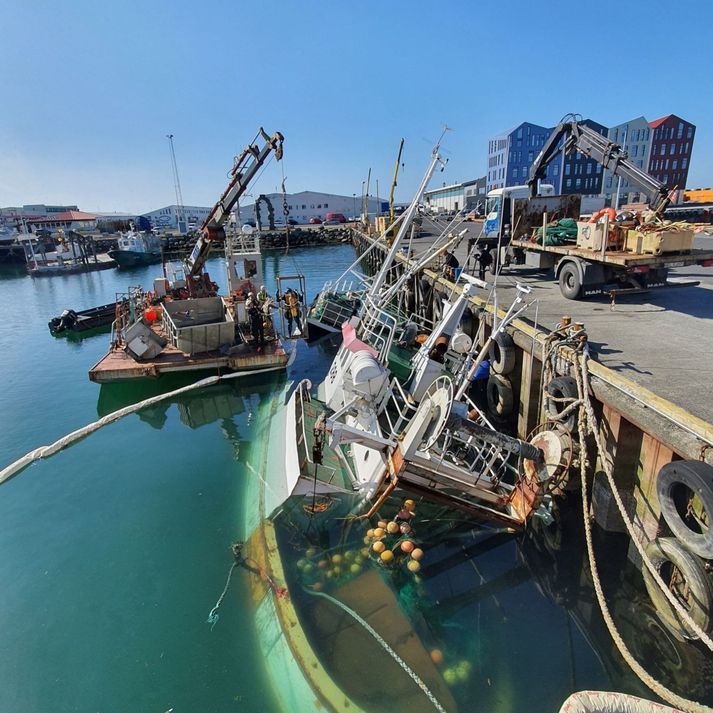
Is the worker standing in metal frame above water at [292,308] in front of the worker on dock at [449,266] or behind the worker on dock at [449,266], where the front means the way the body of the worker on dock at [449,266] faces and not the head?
in front

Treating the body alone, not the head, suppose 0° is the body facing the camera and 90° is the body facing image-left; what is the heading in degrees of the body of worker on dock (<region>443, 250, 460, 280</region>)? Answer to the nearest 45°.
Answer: approximately 90°

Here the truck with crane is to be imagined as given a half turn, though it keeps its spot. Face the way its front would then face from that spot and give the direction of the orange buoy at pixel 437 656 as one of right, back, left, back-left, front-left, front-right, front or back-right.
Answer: front-right

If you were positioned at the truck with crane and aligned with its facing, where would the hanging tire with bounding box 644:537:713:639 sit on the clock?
The hanging tire is roughly at 7 o'clock from the truck with crane.

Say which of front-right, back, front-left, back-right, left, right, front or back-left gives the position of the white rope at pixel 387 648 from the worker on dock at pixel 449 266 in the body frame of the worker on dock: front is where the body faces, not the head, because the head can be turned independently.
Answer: left

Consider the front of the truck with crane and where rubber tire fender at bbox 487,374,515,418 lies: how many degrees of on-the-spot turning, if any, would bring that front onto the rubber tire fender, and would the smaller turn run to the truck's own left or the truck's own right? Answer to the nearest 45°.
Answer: approximately 90° to the truck's own left

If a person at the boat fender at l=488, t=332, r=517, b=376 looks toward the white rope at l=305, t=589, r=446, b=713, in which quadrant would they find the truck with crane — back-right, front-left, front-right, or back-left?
back-left

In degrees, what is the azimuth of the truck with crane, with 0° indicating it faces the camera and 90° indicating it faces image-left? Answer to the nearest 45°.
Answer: approximately 135°

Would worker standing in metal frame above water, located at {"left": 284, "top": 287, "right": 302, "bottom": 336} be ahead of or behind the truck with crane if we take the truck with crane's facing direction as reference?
ahead

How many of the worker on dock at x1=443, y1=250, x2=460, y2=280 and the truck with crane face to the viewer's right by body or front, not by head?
0

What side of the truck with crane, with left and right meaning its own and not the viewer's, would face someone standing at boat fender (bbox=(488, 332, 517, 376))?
left

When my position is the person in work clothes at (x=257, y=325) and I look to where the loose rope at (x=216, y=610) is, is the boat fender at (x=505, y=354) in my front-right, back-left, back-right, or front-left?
front-left
